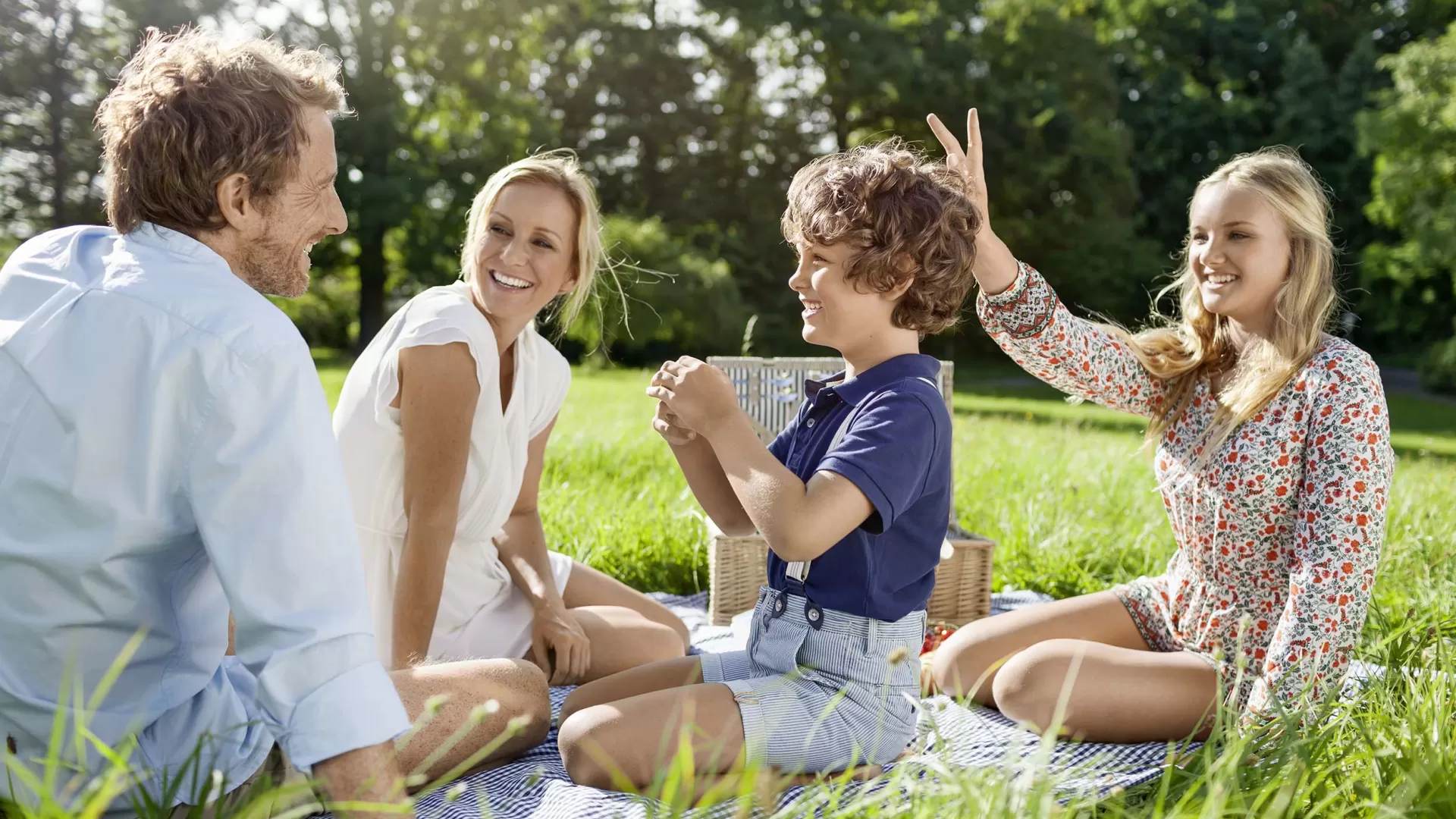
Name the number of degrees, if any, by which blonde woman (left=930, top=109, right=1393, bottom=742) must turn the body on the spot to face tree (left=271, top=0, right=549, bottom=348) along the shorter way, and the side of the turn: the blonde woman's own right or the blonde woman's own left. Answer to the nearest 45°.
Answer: approximately 90° to the blonde woman's own right

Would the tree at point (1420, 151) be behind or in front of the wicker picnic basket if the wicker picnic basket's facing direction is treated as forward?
behind

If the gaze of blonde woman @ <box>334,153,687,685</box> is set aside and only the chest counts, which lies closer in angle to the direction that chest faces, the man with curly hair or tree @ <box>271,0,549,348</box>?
the man with curly hair

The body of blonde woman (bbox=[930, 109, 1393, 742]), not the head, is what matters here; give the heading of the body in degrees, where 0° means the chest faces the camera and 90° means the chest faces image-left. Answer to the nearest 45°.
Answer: approximately 45°

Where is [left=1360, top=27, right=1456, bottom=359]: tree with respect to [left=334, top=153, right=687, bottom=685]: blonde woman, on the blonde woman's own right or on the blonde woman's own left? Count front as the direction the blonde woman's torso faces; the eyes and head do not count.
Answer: on the blonde woman's own left

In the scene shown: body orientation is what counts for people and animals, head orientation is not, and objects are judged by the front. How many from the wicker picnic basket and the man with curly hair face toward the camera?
1

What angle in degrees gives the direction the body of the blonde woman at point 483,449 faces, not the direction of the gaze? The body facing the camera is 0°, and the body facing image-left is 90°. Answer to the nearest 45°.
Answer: approximately 315°

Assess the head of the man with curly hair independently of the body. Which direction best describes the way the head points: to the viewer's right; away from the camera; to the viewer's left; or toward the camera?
to the viewer's right

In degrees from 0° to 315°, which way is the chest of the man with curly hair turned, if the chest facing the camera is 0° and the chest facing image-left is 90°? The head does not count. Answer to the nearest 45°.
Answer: approximately 225°

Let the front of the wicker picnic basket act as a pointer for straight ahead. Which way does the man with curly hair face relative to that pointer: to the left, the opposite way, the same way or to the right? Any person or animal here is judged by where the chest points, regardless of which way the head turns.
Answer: the opposite way

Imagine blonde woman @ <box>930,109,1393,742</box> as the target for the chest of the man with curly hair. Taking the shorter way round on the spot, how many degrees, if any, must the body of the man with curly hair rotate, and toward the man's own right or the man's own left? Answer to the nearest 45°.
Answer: approximately 45° to the man's own right

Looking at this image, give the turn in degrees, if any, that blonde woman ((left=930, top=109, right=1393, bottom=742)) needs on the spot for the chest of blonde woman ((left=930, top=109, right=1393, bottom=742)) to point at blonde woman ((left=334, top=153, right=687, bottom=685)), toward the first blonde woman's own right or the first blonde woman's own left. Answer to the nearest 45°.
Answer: approximately 45° to the first blonde woman's own right
